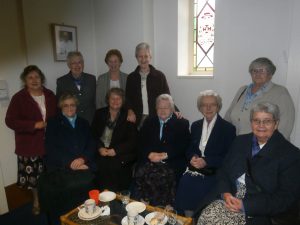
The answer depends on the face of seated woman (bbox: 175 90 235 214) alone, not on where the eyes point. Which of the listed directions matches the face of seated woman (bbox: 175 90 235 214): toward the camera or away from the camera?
toward the camera

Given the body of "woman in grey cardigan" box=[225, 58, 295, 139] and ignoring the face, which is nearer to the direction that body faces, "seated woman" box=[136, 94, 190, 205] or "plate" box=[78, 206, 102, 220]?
the plate

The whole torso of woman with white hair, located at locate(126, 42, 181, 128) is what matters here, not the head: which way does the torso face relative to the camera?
toward the camera

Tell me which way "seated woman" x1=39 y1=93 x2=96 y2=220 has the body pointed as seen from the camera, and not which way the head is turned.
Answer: toward the camera

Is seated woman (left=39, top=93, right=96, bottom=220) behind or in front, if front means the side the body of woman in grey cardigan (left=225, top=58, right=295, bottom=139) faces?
in front

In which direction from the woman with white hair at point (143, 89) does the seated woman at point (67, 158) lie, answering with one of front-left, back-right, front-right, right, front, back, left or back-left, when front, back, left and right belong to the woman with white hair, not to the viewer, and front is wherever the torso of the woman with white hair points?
front-right

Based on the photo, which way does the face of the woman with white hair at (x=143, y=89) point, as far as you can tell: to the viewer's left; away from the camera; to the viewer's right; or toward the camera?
toward the camera

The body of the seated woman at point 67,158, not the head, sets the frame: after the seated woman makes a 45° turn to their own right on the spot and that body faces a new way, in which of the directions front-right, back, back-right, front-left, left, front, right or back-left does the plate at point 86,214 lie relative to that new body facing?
front-left

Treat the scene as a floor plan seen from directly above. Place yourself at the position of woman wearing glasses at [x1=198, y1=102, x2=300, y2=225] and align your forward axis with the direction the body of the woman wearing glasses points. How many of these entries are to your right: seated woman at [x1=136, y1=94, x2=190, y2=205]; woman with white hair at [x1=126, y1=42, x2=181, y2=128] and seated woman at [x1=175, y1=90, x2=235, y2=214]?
3

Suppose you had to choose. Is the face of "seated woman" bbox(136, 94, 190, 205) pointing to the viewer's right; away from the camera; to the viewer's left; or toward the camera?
toward the camera

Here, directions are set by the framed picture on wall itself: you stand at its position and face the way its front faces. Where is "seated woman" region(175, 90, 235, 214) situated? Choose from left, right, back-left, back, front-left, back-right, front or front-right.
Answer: front

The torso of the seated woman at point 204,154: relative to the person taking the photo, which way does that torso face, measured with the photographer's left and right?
facing the viewer and to the left of the viewer

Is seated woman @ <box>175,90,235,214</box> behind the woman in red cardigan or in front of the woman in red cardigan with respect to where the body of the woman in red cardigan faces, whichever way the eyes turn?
in front

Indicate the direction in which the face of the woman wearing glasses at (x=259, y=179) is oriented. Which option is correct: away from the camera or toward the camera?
toward the camera

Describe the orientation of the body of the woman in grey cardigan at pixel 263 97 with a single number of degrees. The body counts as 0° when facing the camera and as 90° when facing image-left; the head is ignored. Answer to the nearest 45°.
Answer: approximately 45°

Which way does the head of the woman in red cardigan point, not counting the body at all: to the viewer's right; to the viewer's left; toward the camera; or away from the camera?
toward the camera

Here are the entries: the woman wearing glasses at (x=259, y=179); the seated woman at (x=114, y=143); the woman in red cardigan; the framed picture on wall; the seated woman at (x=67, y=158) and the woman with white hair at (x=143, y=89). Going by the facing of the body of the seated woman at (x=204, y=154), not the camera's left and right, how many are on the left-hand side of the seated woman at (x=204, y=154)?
1

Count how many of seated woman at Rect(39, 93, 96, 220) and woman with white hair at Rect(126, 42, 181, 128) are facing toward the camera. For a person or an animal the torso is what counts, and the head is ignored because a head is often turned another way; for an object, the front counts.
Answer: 2
